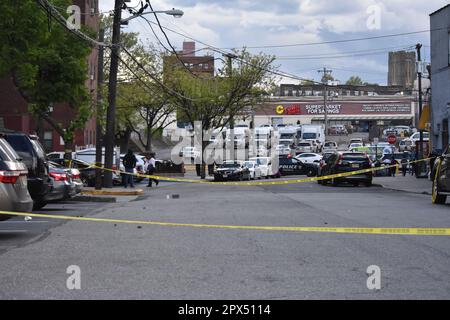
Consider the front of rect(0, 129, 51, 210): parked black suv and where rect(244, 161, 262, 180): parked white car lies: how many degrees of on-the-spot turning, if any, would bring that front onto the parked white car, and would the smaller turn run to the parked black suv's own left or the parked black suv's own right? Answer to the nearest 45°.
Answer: approximately 90° to the parked black suv's own right

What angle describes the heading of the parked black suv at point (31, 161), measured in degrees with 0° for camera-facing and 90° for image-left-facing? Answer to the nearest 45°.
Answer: approximately 135°

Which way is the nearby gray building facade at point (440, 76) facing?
to the viewer's left

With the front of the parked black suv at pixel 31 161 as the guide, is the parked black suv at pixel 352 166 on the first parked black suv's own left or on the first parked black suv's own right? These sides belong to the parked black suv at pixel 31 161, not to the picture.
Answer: on the first parked black suv's own right

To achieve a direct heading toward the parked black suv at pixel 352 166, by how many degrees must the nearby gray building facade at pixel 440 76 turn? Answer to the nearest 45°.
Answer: approximately 45° to its left

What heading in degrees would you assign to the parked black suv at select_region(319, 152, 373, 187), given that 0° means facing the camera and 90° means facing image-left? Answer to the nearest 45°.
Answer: approximately 135°
